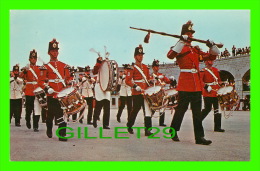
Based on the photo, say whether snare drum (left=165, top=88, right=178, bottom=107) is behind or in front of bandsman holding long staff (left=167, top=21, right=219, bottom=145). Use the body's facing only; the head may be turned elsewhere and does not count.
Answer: behind

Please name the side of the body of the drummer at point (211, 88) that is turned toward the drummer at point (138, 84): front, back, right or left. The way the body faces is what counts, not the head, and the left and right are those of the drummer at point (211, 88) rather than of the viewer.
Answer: right

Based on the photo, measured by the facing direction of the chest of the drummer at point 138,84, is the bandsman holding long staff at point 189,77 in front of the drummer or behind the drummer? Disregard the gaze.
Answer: in front

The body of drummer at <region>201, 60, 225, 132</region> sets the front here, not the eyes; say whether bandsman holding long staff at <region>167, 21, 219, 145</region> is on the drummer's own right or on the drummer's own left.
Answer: on the drummer's own right

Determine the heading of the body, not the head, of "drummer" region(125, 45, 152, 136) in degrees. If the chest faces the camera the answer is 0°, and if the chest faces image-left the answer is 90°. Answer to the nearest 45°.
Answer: approximately 315°
